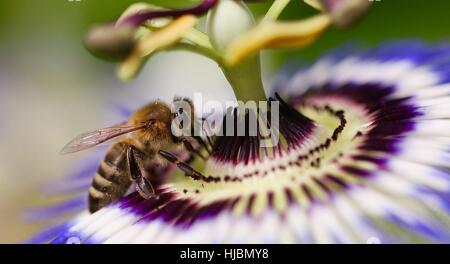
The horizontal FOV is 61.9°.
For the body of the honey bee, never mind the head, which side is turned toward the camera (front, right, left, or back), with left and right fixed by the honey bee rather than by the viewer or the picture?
right
